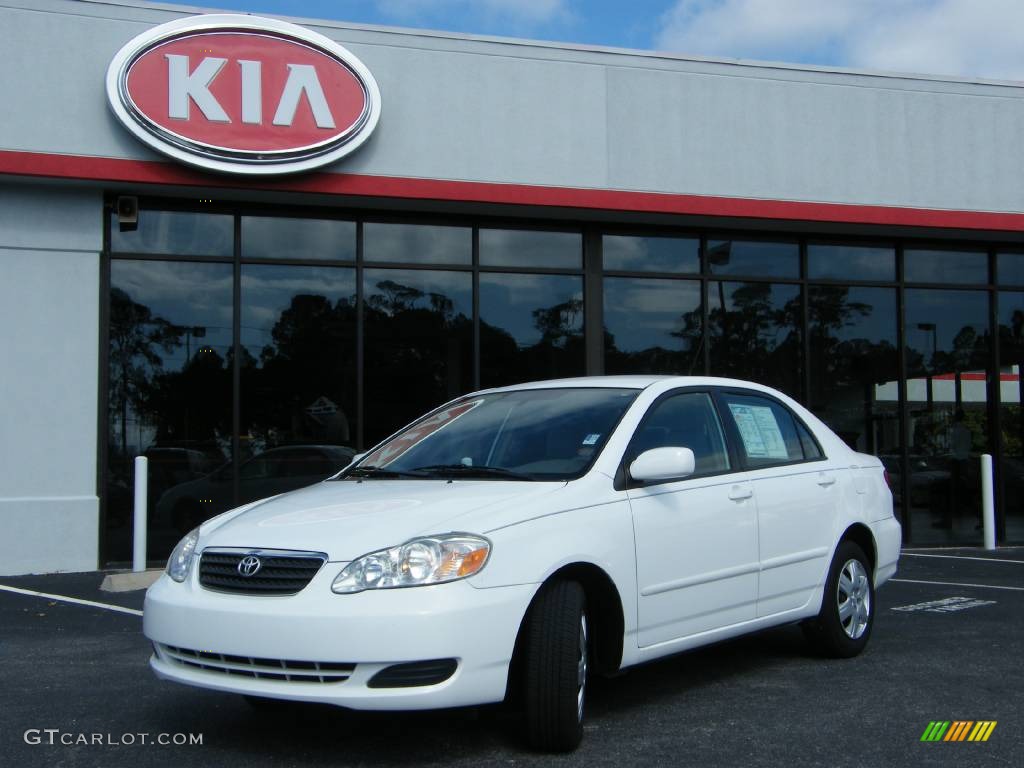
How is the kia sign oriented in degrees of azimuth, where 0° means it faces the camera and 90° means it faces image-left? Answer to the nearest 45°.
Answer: approximately 0°

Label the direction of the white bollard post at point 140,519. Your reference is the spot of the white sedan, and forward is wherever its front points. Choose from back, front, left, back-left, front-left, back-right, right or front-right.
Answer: right

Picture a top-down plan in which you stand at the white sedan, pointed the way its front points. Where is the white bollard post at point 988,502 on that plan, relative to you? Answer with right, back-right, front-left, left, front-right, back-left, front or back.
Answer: back

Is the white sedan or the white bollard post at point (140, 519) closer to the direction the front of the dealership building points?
the white sedan

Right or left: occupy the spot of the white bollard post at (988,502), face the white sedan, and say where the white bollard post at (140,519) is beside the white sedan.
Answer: right

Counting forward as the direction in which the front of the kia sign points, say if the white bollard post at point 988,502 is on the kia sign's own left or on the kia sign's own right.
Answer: on the kia sign's own left

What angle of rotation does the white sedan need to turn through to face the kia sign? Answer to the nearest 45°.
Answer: approximately 90° to its right

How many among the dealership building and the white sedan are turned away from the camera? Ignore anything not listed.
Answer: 0

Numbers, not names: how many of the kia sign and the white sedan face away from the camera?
0

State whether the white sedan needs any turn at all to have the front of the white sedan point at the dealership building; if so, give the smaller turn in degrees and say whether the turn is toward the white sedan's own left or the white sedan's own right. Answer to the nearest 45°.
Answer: approximately 135° to the white sedan's own right
